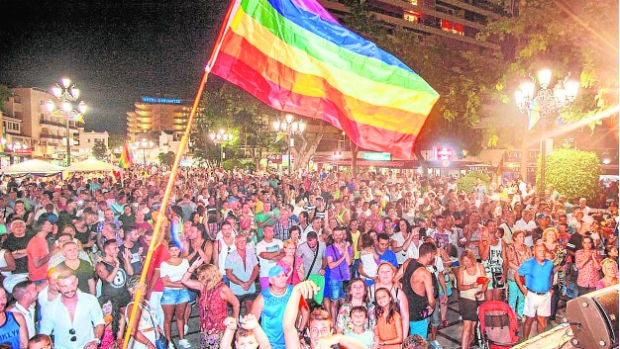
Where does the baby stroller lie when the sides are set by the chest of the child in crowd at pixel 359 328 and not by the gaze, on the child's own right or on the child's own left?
on the child's own left

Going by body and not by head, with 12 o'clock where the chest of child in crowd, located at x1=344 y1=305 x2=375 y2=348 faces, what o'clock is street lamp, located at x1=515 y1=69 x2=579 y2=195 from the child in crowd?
The street lamp is roughly at 7 o'clock from the child in crowd.

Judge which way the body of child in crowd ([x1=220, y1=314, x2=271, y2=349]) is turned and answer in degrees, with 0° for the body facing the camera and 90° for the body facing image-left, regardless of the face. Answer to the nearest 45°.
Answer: approximately 0°

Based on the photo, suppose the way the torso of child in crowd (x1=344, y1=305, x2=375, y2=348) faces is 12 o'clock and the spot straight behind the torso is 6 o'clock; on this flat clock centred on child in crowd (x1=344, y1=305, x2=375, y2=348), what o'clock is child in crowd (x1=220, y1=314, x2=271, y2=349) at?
child in crowd (x1=220, y1=314, x2=271, y2=349) is roughly at 2 o'clock from child in crowd (x1=344, y1=305, x2=375, y2=348).

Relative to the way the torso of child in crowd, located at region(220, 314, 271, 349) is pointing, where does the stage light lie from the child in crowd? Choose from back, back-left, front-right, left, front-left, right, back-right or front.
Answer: front-left

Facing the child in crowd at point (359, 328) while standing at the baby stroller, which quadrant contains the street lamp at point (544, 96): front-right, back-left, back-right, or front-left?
back-right
